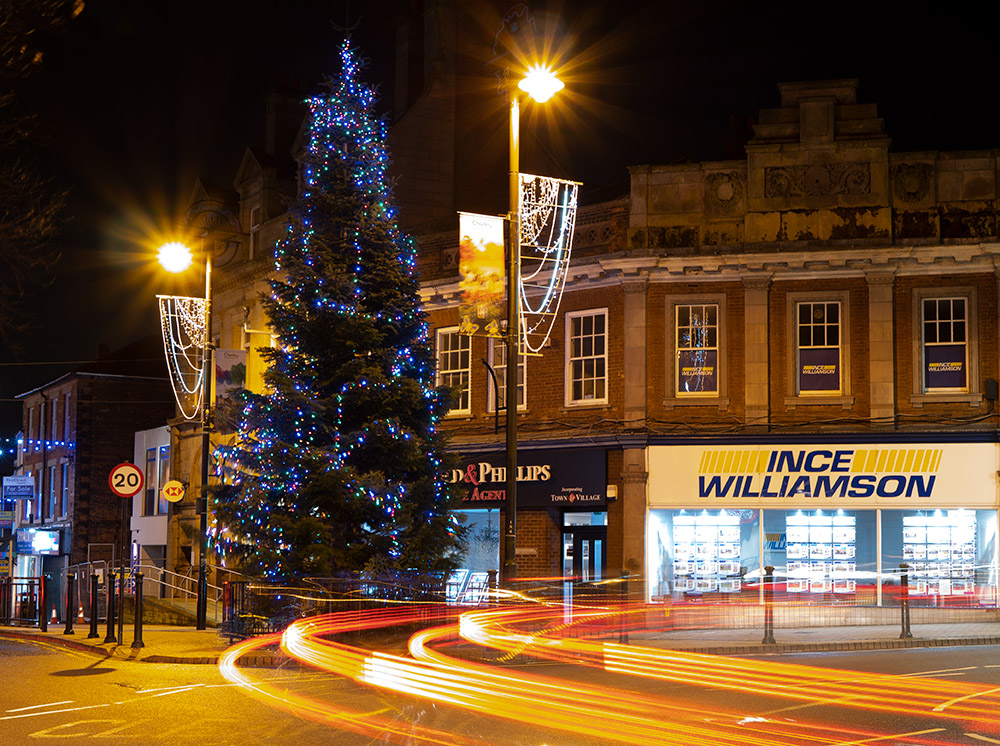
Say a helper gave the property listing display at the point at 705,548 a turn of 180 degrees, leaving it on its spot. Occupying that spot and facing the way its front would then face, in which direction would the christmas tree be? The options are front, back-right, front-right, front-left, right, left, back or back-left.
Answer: back-left

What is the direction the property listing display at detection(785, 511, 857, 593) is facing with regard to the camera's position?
facing the viewer

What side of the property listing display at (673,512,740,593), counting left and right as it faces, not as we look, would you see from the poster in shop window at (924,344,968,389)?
left

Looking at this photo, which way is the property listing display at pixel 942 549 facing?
toward the camera

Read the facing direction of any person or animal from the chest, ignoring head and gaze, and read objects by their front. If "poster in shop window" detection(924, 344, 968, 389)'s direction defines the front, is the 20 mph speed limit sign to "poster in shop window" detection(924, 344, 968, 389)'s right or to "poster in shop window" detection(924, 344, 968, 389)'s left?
on its right

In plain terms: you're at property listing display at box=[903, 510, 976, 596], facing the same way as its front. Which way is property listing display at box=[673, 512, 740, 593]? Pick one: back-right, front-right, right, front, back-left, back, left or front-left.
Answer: right

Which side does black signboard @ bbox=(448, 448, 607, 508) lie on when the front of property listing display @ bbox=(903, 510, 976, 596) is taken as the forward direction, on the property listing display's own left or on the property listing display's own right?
on the property listing display's own right

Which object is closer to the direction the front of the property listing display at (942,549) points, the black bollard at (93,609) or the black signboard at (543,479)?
the black bollard

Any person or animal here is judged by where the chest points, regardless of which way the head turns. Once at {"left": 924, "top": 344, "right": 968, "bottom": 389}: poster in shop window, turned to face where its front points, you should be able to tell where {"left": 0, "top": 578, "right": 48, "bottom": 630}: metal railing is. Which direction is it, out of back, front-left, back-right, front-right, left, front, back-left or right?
right

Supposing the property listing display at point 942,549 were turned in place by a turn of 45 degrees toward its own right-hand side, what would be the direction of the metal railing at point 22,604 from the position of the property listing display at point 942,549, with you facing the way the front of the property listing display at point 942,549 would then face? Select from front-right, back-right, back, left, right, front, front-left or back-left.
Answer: front-right

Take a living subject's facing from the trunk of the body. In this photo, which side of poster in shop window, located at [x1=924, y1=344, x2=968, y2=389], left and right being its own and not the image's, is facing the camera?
front
